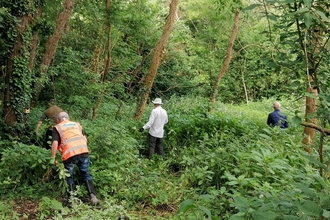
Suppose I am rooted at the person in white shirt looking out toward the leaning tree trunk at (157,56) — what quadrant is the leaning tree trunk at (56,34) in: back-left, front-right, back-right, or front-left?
front-left

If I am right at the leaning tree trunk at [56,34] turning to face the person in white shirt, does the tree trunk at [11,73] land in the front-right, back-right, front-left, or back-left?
front-right

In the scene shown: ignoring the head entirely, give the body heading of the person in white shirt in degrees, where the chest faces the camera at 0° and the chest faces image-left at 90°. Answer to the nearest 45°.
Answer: approximately 135°

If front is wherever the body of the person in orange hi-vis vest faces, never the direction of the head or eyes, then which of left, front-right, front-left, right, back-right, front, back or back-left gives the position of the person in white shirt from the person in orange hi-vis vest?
right

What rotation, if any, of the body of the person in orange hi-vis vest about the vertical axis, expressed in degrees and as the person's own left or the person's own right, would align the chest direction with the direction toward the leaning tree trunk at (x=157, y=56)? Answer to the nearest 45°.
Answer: approximately 90° to the person's own right

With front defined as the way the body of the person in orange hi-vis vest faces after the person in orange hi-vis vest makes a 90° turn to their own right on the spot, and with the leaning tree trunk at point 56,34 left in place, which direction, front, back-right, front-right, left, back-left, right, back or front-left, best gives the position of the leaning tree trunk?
front-left

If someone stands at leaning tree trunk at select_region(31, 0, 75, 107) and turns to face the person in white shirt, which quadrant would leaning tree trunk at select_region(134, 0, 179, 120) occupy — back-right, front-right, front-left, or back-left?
front-left

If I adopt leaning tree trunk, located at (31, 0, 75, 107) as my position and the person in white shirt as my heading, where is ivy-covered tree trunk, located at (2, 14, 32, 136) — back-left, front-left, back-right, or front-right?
front-right

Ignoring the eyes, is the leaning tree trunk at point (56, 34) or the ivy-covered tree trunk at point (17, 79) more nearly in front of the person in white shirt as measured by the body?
the leaning tree trunk

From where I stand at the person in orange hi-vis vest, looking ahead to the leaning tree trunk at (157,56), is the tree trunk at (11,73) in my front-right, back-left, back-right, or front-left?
front-left

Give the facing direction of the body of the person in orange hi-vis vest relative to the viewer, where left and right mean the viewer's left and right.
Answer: facing away from the viewer and to the left of the viewer

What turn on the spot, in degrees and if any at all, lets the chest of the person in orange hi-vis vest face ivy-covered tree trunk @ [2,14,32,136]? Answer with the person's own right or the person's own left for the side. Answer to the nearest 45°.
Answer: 0° — they already face it

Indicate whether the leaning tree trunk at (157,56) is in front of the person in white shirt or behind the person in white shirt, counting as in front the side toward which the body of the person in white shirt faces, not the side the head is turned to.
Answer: in front

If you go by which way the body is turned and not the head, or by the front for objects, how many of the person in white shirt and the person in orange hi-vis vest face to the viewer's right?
0
